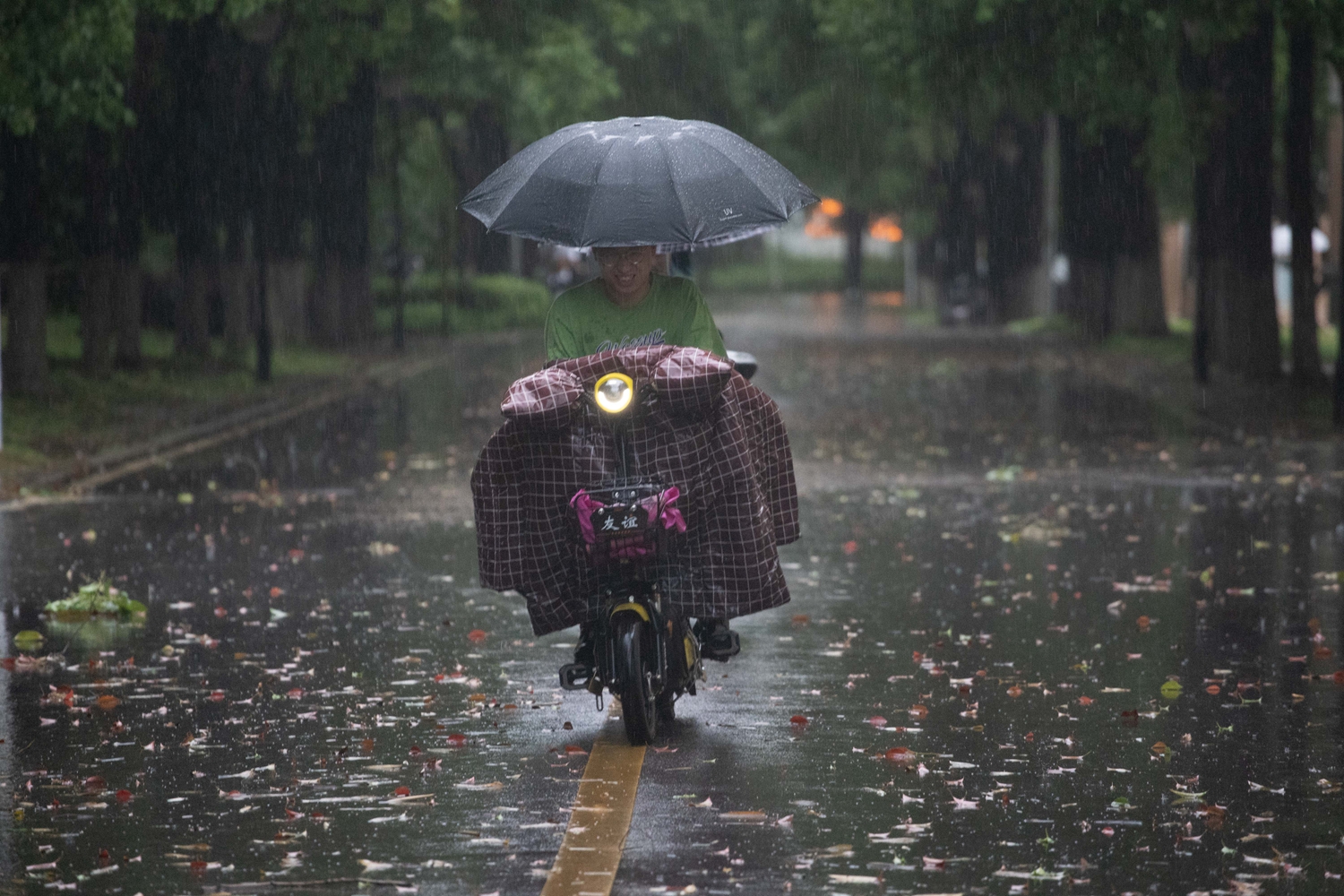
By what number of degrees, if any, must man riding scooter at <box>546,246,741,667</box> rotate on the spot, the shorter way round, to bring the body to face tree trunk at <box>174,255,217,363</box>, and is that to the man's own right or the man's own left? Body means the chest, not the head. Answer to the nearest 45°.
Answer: approximately 180°

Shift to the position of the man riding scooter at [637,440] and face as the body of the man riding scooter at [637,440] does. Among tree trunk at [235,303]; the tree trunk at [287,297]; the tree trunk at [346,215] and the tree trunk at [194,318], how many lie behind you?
4

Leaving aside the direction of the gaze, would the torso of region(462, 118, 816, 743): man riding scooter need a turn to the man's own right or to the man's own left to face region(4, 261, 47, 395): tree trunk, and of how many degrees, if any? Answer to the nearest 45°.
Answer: approximately 180°

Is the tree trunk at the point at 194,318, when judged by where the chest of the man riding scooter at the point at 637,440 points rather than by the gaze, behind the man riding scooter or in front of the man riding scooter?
behind

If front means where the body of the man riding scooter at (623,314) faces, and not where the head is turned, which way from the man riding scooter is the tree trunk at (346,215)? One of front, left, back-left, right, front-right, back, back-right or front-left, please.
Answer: back

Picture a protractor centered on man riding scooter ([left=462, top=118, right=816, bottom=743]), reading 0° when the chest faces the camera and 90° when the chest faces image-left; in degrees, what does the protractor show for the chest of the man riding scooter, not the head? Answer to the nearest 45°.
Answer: approximately 0°

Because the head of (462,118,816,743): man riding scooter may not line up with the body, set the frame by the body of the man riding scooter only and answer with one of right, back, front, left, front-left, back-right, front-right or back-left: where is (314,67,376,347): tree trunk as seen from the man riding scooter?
back

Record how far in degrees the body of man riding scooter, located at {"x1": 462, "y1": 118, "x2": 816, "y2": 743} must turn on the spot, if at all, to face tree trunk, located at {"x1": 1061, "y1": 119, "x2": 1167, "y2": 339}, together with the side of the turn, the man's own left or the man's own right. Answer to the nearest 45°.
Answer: approximately 180°

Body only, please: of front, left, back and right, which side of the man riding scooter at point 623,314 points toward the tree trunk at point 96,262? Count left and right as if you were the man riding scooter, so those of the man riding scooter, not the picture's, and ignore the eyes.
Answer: back

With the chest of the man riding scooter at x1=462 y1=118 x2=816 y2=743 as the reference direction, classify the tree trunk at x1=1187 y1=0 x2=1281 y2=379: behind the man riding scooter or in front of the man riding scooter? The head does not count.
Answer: behind
